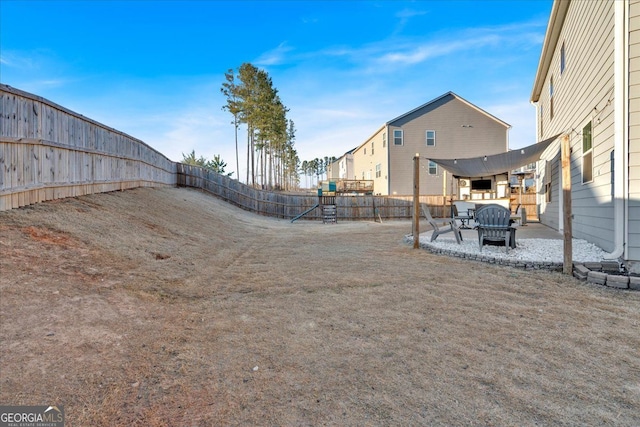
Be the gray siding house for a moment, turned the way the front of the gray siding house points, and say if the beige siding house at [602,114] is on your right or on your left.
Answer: on your right

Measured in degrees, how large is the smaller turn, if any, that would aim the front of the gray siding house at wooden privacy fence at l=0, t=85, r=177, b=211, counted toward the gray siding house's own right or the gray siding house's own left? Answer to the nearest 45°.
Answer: approximately 90° to the gray siding house's own right

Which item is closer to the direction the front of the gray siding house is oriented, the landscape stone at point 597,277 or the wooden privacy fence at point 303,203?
the landscape stone

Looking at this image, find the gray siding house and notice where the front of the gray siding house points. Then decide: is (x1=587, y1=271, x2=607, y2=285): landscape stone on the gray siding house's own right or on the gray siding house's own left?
on the gray siding house's own right

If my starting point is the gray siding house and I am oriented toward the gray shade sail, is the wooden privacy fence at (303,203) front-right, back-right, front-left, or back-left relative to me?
front-right
